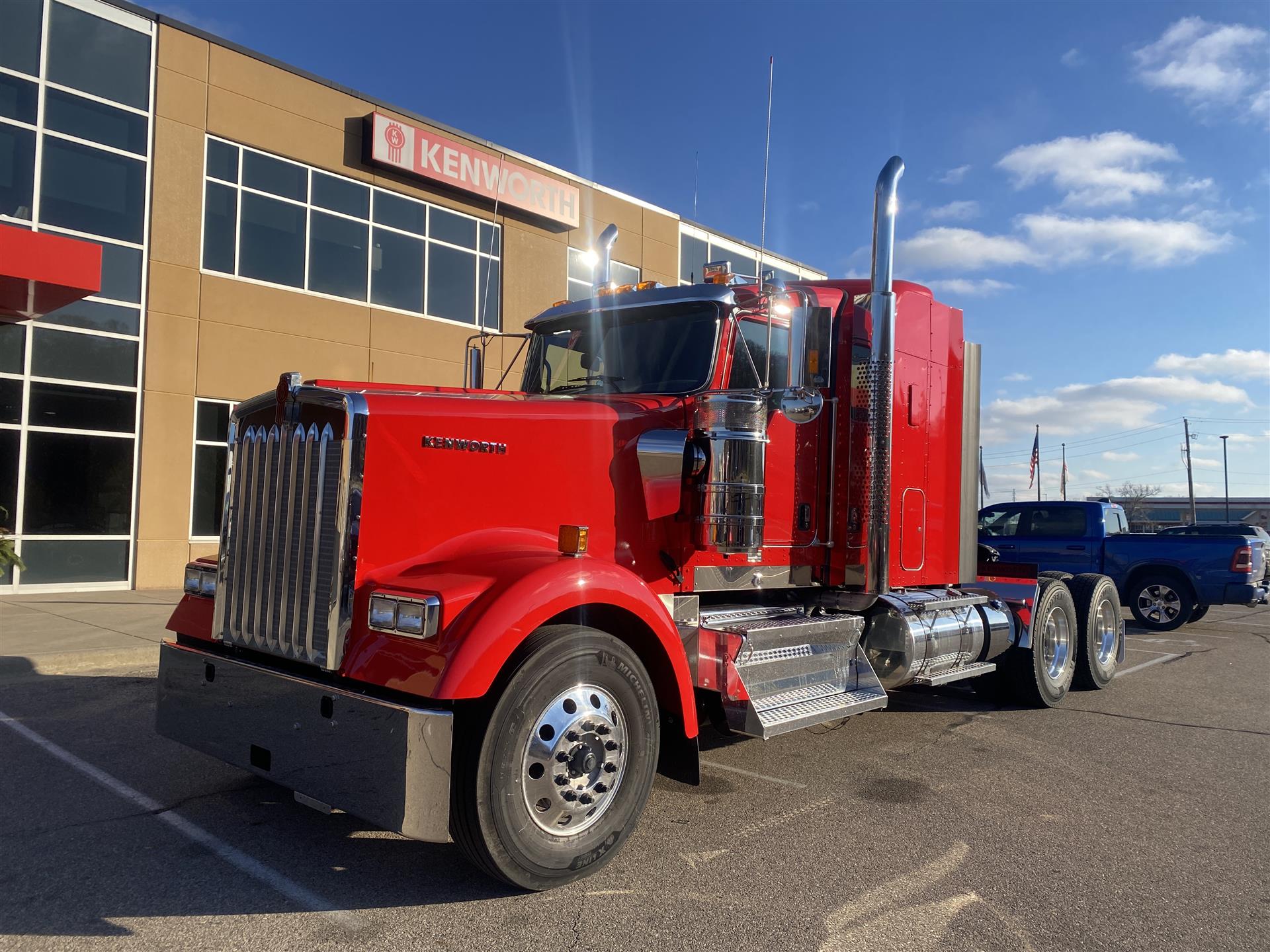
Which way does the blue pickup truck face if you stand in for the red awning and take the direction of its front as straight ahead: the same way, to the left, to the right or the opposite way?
the opposite way

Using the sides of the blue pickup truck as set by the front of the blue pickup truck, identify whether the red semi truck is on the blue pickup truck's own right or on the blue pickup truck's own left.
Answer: on the blue pickup truck's own left

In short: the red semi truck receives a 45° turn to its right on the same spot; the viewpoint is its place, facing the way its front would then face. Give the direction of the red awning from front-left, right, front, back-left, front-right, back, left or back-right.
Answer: front-right

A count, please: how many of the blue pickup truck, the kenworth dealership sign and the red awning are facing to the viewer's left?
1

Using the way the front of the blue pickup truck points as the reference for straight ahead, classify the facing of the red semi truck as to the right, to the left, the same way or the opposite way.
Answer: to the left

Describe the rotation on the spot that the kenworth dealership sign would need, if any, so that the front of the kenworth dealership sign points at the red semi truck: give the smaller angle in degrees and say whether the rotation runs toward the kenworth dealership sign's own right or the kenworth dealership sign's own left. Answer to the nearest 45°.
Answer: approximately 45° to the kenworth dealership sign's own right

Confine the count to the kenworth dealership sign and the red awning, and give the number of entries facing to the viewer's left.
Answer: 0

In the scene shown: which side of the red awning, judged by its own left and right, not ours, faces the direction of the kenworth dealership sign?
left

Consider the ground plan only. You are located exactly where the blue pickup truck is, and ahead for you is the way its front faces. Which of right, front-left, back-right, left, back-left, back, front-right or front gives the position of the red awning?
front-left

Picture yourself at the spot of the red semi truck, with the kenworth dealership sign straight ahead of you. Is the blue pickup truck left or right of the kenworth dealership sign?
right

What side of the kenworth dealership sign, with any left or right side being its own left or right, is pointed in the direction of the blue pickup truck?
front

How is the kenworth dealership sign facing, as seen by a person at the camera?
facing the viewer and to the right of the viewer

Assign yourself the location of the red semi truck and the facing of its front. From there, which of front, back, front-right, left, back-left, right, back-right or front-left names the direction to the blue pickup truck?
back

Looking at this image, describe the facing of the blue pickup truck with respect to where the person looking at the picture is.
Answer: facing to the left of the viewer

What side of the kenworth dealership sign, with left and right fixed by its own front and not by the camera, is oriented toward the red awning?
right

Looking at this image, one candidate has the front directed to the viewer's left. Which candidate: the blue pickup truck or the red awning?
the blue pickup truck

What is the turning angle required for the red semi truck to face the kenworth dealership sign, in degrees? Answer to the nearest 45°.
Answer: approximately 135° to its right
